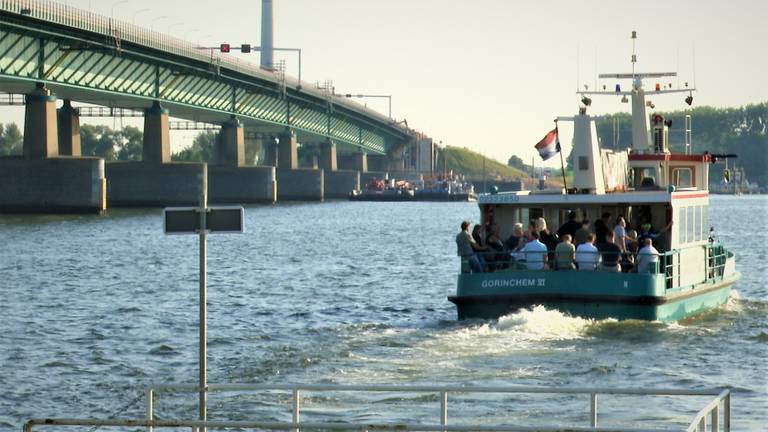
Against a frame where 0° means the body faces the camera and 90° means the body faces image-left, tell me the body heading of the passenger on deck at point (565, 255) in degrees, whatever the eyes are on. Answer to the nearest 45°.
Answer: approximately 180°

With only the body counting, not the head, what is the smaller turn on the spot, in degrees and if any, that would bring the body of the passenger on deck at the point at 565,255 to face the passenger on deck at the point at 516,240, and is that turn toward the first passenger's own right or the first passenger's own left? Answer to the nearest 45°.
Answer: approximately 45° to the first passenger's own left

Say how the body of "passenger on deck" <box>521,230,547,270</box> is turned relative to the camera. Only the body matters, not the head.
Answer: away from the camera

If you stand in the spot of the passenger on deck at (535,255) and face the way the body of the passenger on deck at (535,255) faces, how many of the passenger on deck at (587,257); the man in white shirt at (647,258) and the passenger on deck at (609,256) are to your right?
3

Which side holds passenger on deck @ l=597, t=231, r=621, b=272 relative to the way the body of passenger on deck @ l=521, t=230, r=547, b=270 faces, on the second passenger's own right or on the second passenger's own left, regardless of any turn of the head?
on the second passenger's own right

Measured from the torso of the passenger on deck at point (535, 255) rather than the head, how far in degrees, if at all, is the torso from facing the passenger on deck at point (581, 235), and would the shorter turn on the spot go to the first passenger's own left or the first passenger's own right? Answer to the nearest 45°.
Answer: approximately 45° to the first passenger's own right

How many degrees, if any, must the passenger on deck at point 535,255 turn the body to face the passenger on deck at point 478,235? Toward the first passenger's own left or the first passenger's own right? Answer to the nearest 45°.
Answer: approximately 45° to the first passenger's own left
